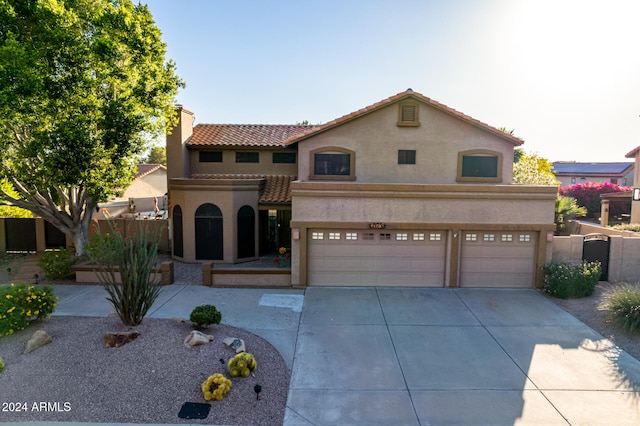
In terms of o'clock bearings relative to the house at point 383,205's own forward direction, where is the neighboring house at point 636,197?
The neighboring house is roughly at 8 o'clock from the house.

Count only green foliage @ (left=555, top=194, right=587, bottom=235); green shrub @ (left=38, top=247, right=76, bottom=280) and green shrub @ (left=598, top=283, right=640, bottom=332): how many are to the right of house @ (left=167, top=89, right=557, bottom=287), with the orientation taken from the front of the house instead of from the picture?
1

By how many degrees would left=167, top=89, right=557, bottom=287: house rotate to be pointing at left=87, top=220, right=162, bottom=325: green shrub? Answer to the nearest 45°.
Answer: approximately 45° to its right

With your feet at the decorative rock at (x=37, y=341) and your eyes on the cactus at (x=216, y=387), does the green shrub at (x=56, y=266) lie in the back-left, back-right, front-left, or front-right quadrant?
back-left

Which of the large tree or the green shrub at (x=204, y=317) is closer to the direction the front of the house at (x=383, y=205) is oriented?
the green shrub

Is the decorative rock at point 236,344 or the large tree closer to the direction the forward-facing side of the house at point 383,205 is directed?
the decorative rock

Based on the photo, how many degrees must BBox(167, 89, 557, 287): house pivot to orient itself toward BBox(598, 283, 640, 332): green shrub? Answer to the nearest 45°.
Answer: approximately 45° to its left

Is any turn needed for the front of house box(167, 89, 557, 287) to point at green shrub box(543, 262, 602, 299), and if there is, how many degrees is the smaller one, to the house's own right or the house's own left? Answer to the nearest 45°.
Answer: approximately 90° to the house's own left

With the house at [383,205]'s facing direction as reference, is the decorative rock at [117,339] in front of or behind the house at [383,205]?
in front

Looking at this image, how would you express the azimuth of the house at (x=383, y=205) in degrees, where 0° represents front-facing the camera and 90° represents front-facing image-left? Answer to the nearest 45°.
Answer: approximately 0°

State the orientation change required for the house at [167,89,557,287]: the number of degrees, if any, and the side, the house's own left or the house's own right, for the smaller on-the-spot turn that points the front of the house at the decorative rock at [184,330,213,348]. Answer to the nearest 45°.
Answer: approximately 45° to the house's own right

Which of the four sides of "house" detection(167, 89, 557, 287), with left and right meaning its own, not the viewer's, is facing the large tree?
right

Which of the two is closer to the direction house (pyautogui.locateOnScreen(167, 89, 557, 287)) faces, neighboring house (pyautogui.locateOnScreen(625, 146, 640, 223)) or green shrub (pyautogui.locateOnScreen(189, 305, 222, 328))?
the green shrub
